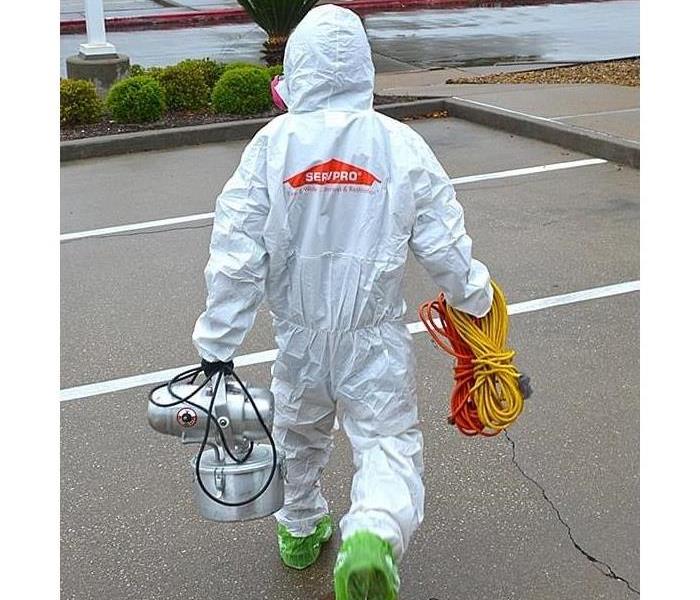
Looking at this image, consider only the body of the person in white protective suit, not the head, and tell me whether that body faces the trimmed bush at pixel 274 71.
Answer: yes

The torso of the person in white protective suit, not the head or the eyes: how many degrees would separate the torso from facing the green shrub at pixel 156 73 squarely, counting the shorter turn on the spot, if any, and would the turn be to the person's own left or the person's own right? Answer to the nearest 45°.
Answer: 0° — they already face it

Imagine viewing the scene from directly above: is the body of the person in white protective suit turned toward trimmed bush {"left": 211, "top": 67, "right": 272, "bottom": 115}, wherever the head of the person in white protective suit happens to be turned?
yes

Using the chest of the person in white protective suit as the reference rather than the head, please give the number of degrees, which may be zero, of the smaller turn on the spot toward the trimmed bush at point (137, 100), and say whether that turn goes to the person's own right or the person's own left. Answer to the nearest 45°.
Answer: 0° — they already face it

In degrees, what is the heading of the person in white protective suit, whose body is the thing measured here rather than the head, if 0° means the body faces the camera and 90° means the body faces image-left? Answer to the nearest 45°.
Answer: approximately 180°
